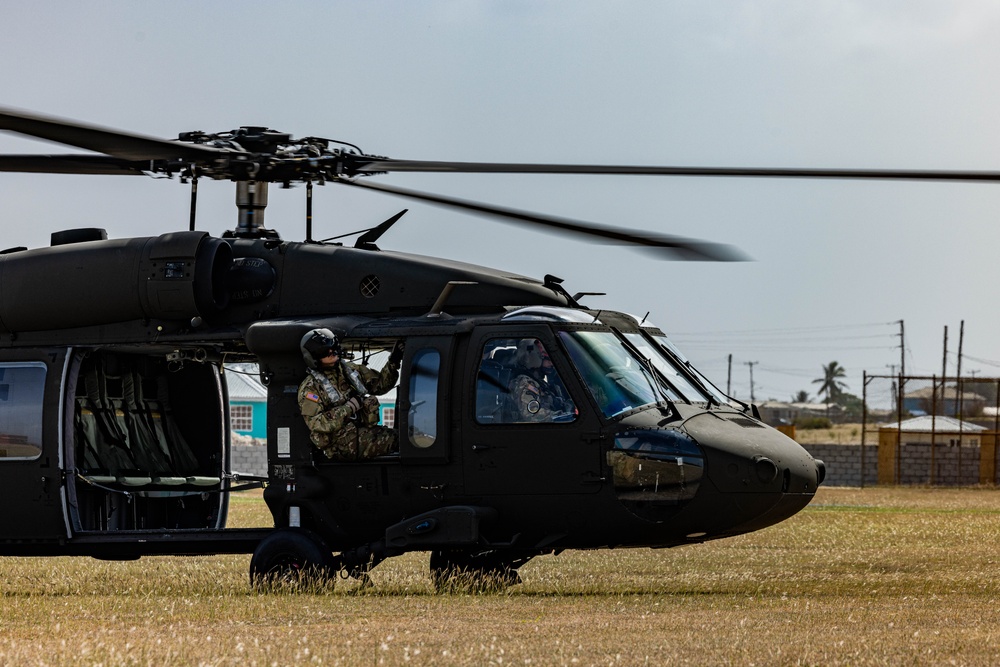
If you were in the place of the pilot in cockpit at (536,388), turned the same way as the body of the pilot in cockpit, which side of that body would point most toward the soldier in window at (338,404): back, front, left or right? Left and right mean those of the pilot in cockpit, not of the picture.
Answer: back

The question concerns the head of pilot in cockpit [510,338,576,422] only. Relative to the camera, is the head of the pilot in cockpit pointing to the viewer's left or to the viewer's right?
to the viewer's right

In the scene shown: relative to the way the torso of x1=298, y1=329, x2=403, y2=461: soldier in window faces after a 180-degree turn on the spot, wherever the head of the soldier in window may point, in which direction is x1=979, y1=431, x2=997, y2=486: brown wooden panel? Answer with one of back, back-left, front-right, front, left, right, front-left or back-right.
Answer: right

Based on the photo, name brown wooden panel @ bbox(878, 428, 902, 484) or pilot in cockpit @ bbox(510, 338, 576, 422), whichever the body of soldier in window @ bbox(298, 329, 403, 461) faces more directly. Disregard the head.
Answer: the pilot in cockpit

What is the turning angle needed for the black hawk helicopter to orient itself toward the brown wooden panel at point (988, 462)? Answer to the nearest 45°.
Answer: approximately 90° to its left

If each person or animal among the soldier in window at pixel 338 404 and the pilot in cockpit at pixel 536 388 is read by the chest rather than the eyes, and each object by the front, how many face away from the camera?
0

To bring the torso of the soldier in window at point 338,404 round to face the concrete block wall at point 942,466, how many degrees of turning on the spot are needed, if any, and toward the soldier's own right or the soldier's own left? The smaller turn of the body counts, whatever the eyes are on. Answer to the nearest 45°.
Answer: approximately 90° to the soldier's own left

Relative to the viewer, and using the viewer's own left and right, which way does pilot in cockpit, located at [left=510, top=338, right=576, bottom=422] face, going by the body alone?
facing to the right of the viewer

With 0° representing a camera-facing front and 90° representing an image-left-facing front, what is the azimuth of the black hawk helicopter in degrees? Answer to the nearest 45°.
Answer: approximately 315°

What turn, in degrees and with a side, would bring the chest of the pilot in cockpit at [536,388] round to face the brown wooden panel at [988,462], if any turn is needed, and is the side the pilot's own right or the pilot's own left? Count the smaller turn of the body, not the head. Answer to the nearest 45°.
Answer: approximately 45° to the pilot's own left

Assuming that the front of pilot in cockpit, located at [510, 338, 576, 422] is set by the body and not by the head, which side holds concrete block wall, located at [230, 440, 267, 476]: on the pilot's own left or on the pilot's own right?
on the pilot's own left
